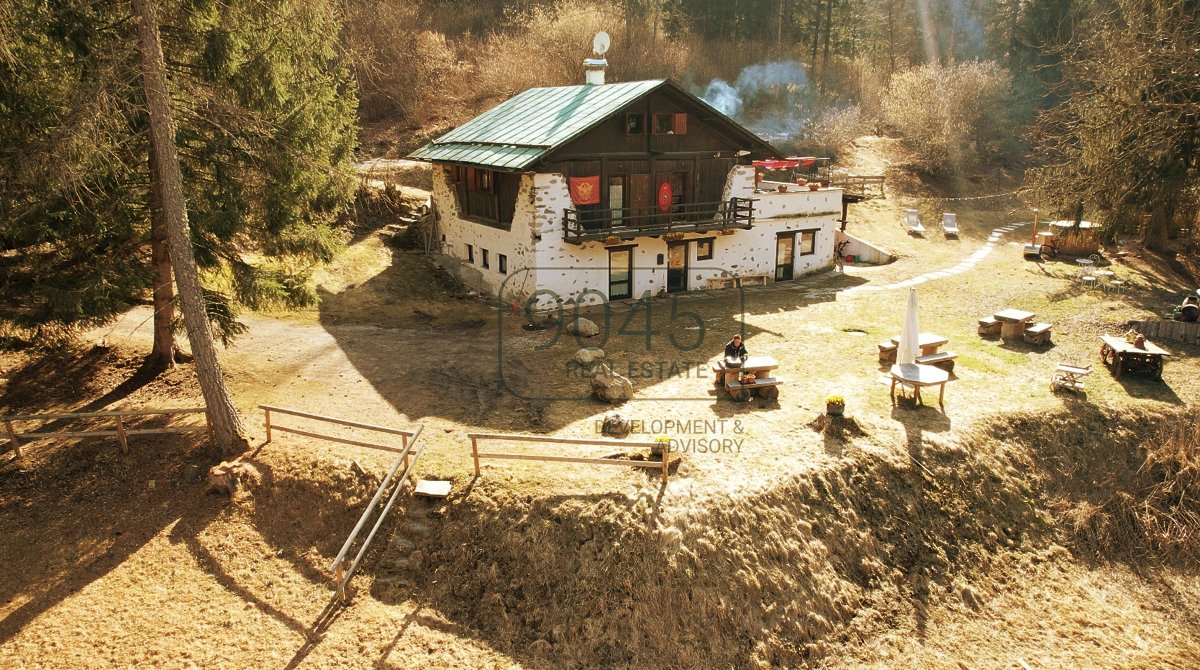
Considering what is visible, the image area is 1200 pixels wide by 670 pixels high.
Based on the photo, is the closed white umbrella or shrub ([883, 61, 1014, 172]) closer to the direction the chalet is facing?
the closed white umbrella

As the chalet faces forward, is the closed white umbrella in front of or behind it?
in front

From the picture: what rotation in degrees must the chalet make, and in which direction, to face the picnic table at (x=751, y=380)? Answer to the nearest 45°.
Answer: approximately 45° to its right

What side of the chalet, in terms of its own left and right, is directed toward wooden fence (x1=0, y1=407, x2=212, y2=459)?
right

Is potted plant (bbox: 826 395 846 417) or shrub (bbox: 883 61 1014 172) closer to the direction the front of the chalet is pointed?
the potted plant

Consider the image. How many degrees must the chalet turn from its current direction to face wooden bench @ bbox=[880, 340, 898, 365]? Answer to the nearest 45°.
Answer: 0° — it already faces it

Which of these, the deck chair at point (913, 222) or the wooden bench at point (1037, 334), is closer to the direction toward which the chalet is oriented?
the wooden bench

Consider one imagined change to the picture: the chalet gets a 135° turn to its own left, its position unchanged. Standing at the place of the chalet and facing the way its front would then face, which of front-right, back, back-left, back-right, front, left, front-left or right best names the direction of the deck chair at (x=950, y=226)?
front-right

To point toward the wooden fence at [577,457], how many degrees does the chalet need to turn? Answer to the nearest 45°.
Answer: approximately 45° to its right

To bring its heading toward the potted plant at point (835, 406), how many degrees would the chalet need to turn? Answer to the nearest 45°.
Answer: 0° — it already faces it

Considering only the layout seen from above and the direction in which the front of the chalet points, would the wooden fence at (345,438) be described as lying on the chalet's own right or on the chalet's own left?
on the chalet's own right

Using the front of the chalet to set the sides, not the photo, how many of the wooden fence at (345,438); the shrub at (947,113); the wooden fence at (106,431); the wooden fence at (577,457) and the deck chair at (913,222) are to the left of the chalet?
2

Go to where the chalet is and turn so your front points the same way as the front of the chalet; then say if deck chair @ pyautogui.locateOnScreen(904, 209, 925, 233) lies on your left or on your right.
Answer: on your left

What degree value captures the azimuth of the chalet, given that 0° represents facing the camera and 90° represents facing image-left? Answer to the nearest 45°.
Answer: approximately 315°

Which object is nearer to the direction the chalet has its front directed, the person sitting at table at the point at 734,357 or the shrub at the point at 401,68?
the person sitting at table

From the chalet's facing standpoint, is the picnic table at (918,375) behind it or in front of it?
in front

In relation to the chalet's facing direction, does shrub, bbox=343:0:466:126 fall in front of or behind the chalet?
behind
